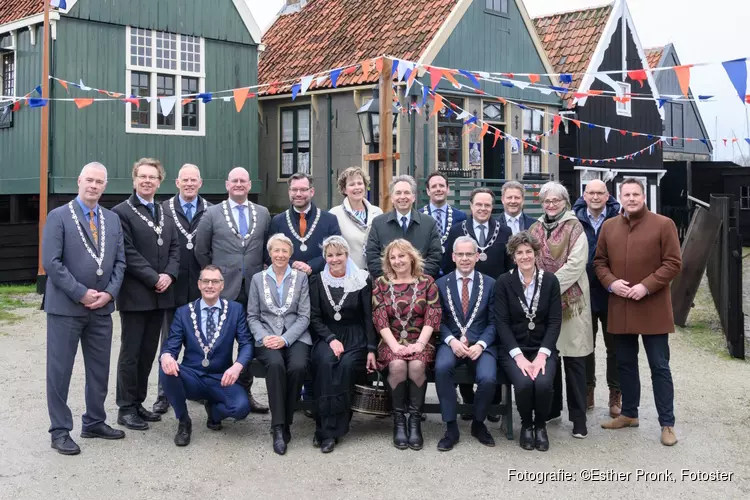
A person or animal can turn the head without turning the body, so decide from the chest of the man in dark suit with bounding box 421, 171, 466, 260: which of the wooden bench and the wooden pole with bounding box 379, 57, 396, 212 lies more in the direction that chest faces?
the wooden bench

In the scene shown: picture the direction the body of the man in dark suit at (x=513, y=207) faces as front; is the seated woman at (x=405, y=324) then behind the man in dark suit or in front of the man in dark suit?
in front

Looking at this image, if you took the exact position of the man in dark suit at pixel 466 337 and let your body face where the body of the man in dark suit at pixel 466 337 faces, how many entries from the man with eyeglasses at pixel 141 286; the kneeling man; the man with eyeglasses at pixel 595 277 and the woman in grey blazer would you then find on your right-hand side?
3

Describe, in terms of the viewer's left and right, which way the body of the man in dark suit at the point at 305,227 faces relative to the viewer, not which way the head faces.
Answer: facing the viewer

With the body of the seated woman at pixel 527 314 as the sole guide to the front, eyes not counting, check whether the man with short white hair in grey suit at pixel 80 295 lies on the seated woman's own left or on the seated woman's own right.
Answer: on the seated woman's own right

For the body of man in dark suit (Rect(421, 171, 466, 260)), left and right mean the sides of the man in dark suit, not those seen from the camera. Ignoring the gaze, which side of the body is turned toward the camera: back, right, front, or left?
front

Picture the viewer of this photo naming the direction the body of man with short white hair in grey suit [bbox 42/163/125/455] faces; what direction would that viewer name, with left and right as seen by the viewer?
facing the viewer and to the right of the viewer

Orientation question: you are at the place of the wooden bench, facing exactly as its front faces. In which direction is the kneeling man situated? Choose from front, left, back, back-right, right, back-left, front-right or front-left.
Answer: right

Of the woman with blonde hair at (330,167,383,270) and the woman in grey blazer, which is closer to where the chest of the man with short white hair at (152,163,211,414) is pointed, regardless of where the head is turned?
the woman in grey blazer

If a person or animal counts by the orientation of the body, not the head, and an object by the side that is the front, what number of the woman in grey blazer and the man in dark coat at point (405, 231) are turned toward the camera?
2

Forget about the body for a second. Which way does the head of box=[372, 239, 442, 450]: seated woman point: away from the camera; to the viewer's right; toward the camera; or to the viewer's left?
toward the camera

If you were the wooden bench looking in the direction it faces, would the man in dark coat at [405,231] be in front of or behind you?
behind

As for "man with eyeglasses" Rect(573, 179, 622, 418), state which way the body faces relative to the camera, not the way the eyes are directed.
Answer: toward the camera

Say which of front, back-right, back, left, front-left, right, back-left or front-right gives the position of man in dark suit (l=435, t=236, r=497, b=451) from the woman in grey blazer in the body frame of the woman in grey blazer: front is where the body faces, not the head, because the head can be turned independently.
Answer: left

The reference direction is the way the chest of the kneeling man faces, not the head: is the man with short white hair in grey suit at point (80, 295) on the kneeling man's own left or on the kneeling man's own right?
on the kneeling man's own right

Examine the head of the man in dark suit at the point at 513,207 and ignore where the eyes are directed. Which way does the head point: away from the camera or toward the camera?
toward the camera

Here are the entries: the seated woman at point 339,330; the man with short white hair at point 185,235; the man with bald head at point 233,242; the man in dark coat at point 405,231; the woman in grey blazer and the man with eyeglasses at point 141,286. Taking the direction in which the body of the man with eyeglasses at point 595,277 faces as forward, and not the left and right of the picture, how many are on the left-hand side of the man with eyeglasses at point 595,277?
0

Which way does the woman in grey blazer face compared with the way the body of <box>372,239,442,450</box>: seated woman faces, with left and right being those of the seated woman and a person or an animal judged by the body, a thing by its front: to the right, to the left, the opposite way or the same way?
the same way
